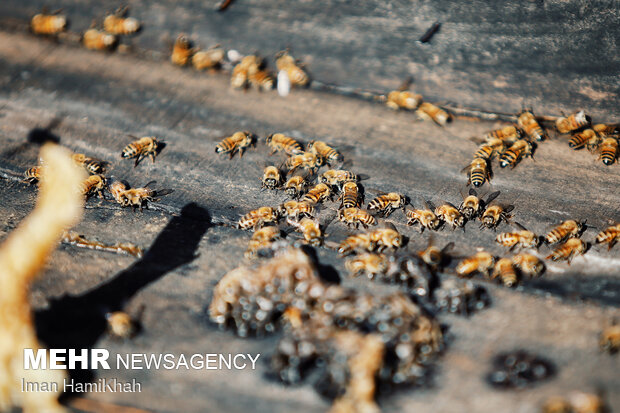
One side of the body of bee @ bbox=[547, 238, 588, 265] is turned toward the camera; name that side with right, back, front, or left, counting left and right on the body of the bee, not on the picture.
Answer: right

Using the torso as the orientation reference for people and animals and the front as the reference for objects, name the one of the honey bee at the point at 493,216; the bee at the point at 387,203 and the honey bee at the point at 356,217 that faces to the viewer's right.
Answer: the bee

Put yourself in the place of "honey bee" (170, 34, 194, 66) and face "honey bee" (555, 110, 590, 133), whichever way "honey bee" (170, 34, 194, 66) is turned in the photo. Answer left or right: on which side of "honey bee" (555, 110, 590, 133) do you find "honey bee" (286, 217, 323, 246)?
right

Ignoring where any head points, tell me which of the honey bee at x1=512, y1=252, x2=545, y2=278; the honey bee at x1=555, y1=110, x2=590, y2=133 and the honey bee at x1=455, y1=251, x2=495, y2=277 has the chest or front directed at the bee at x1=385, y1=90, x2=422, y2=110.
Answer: the honey bee at x1=555, y1=110, x2=590, y2=133

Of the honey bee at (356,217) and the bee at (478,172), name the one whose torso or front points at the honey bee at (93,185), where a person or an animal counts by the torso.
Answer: the honey bee at (356,217)

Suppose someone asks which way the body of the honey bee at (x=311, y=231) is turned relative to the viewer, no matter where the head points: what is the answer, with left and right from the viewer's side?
facing the viewer and to the right of the viewer

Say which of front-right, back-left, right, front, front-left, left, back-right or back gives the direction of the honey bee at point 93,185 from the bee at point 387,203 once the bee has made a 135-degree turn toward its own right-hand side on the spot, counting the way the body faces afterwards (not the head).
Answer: front-right

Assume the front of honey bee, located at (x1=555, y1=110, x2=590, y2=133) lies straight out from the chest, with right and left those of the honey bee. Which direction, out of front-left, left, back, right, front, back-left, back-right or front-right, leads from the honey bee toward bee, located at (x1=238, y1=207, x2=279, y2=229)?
front-left

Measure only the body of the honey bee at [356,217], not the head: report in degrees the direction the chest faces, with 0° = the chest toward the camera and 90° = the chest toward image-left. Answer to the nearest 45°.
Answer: approximately 90°

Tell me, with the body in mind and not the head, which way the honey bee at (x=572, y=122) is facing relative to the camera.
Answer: to the viewer's left
